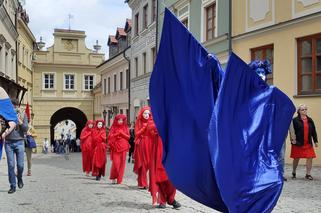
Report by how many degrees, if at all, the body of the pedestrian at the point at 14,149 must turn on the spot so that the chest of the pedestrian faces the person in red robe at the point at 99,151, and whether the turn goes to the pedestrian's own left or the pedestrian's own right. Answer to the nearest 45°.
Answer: approximately 180°

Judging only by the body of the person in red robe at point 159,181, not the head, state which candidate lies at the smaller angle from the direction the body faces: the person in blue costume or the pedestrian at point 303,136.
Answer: the person in blue costume

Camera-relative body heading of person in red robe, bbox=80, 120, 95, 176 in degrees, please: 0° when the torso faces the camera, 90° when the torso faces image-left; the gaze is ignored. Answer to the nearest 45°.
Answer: approximately 315°

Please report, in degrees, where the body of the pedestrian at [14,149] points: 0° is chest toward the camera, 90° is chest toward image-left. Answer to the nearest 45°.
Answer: approximately 45°
